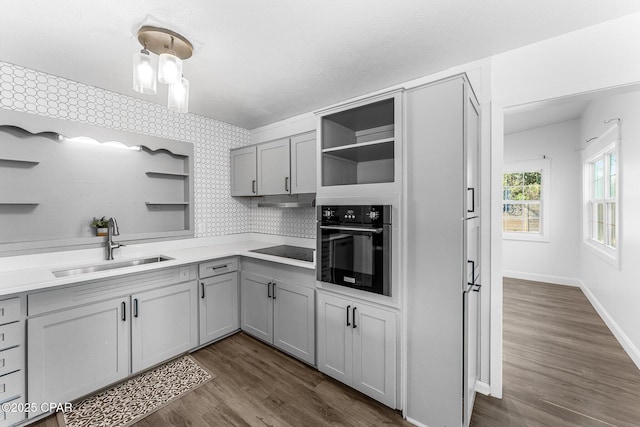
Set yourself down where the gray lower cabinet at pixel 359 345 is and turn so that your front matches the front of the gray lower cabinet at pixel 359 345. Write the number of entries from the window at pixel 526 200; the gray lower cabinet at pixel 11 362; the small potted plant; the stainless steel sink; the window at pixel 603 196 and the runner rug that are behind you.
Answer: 2

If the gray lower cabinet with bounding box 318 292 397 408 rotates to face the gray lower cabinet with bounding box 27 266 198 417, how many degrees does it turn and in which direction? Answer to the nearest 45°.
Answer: approximately 45° to its right

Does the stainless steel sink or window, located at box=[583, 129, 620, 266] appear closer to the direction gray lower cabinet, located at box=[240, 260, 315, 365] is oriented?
the stainless steel sink

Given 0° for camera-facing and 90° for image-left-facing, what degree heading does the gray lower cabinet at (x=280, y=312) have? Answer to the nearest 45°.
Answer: approximately 45°

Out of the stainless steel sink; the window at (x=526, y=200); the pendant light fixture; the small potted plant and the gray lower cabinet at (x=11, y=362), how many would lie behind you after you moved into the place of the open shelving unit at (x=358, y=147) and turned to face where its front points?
1

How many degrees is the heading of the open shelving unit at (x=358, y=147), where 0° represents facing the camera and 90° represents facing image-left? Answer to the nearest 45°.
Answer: approximately 45°

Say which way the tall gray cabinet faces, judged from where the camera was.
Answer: facing to the right of the viewer

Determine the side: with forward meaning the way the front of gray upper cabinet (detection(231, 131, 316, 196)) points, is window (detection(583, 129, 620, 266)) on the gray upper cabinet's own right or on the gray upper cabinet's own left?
on the gray upper cabinet's own left

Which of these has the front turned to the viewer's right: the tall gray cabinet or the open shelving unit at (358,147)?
the tall gray cabinet

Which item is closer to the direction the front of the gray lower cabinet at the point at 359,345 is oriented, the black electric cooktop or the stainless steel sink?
the stainless steel sink

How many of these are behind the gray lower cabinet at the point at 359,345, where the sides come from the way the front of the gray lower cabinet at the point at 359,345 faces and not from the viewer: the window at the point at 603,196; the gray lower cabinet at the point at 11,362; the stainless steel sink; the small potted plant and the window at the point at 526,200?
2
